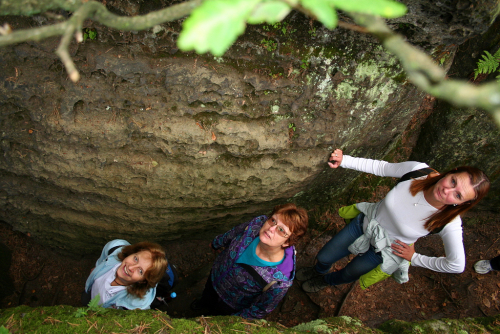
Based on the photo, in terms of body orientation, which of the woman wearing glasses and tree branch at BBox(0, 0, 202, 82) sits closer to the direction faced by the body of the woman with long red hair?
the tree branch

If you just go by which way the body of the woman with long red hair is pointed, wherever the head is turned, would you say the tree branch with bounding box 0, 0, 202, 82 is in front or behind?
in front

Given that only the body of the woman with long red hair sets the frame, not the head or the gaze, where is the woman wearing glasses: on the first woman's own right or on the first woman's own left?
on the first woman's own right

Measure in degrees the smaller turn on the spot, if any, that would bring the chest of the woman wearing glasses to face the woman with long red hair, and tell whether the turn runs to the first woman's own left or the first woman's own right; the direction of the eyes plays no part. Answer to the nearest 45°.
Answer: approximately 135° to the first woman's own left

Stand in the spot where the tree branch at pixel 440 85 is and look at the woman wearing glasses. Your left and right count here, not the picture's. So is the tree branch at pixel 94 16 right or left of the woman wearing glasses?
left

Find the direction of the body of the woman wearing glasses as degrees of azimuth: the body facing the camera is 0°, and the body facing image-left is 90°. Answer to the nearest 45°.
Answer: approximately 45°

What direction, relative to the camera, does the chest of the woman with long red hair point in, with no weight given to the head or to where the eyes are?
toward the camera

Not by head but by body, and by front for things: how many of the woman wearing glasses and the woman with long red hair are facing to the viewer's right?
0

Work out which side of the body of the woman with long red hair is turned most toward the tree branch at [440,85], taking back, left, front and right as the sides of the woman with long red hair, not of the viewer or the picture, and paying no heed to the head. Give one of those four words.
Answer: front
